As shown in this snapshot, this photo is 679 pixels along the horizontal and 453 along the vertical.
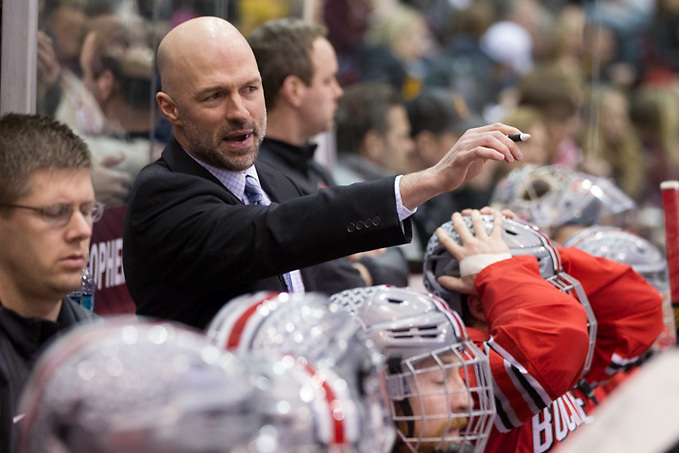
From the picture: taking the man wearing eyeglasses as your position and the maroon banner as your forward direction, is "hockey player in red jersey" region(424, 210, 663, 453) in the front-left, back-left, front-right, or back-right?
front-right

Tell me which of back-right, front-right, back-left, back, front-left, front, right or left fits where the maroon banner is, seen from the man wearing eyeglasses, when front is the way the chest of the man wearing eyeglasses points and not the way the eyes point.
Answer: back-left

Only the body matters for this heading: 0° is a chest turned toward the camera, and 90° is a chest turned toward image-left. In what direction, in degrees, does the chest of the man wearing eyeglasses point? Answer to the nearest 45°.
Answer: approximately 315°

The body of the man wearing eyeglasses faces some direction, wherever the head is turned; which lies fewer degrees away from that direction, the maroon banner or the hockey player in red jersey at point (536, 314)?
the hockey player in red jersey

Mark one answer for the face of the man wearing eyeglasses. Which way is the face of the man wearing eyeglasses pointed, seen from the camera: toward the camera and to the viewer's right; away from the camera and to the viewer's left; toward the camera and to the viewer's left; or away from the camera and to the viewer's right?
toward the camera and to the viewer's right

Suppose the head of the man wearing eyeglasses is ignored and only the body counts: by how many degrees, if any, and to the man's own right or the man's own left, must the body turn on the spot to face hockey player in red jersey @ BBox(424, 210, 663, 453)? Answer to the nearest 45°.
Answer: approximately 45° to the man's own left

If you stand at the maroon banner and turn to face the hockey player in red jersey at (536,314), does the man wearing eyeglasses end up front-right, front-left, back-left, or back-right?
front-right

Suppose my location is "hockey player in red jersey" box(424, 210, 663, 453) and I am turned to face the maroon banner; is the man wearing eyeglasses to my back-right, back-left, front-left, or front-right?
front-left
